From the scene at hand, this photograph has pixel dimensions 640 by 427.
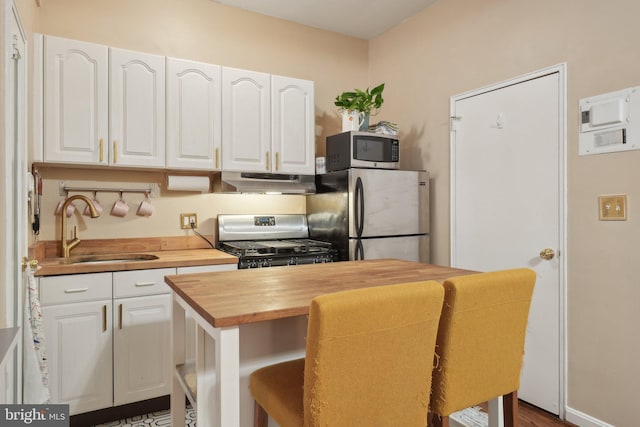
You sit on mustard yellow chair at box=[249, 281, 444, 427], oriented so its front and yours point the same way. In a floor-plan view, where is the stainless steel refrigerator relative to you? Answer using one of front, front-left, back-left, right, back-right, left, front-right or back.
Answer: front-right

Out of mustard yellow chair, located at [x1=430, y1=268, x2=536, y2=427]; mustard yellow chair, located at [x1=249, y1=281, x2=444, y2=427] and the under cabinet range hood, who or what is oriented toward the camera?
the under cabinet range hood

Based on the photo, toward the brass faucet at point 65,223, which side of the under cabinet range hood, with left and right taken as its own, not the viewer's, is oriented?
right

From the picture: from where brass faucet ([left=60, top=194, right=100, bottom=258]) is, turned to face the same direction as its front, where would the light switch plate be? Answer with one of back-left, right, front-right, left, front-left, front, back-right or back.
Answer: front

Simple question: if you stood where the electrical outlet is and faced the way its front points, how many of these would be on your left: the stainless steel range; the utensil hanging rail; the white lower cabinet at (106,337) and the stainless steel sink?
1

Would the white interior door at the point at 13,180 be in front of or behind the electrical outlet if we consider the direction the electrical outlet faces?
in front

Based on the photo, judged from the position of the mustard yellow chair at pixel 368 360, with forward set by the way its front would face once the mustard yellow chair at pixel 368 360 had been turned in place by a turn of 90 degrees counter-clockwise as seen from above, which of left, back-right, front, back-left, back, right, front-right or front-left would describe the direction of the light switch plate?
back

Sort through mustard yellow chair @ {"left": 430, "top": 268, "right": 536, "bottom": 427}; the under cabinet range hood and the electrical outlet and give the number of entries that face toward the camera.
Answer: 2

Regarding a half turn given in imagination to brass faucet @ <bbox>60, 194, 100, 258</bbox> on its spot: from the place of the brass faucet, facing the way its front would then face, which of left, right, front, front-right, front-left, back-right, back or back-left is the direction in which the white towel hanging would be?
back-left

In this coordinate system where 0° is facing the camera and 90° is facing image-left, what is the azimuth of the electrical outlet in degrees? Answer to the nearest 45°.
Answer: approximately 0°

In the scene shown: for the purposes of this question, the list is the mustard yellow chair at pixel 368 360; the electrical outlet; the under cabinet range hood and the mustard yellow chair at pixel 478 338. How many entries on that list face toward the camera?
2

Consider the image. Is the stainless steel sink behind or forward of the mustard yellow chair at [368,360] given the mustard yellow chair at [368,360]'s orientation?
forward

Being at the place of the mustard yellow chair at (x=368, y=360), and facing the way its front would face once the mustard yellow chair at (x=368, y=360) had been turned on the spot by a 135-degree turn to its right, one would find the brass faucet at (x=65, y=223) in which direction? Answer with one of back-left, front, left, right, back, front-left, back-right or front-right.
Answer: back-left

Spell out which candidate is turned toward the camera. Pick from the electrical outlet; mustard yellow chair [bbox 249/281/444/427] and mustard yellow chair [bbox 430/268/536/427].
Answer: the electrical outlet

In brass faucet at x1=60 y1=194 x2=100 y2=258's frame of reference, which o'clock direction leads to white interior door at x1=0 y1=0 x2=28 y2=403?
The white interior door is roughly at 2 o'clock from the brass faucet.

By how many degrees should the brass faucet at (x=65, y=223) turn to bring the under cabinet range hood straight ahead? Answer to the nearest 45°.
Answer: approximately 45° to its left

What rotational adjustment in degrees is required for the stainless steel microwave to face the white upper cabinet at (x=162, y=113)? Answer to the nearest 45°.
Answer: approximately 90° to its right

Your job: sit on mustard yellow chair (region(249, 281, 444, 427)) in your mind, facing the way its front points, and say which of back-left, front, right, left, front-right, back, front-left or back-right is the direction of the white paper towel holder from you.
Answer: front

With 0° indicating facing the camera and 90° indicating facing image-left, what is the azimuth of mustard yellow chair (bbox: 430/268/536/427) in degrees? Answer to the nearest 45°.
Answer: approximately 135°

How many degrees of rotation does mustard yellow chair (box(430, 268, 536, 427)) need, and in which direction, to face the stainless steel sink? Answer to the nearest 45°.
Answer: approximately 45° to its left

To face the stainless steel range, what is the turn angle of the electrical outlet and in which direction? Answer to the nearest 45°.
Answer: approximately 90° to its left
